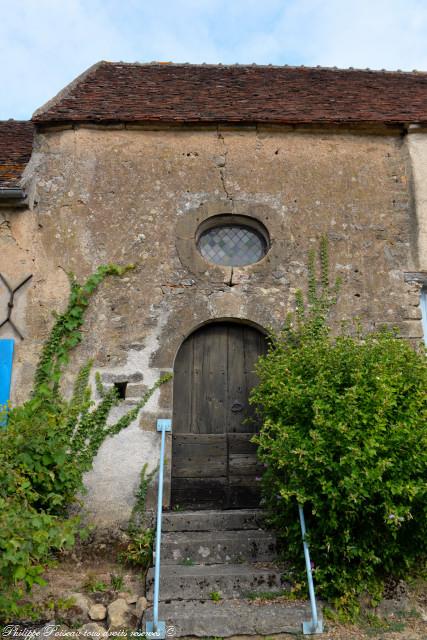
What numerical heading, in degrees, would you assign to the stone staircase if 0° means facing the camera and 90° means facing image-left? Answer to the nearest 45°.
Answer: approximately 0°

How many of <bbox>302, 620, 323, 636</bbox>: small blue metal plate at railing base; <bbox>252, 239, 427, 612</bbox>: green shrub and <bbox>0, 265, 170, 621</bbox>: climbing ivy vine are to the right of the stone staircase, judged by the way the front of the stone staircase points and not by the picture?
1

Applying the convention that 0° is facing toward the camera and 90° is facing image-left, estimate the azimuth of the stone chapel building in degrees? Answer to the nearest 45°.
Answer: approximately 0°

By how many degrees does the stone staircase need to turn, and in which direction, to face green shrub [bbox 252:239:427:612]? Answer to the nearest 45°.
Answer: approximately 45° to its left

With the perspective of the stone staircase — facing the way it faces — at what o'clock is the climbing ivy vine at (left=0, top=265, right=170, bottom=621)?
The climbing ivy vine is roughly at 3 o'clock from the stone staircase.

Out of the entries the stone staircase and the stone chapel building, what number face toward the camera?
2
